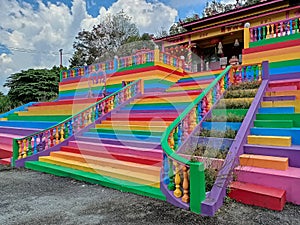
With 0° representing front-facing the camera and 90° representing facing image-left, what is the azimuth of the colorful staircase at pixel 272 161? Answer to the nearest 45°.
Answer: approximately 45°

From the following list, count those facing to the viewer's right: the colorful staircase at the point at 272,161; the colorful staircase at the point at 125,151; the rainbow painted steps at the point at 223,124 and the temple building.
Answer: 0

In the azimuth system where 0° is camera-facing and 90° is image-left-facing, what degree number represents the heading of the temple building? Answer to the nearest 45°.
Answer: approximately 45°

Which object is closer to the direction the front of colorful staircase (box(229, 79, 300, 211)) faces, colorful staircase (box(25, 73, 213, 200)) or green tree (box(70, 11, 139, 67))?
the colorful staircase

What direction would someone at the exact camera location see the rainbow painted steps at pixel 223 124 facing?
facing the viewer and to the left of the viewer

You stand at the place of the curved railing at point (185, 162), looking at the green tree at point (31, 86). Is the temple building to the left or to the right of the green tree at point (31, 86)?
right

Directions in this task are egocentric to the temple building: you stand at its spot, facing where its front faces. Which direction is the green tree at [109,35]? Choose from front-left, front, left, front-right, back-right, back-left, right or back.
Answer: right

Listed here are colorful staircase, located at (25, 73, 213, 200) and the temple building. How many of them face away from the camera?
0

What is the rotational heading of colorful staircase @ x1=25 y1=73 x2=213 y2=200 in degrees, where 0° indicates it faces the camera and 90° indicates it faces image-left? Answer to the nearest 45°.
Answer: approximately 45°

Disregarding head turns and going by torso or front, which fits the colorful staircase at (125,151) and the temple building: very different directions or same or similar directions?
same or similar directions

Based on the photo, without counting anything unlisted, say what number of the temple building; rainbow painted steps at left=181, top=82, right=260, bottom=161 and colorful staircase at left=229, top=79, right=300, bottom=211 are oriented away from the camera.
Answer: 0

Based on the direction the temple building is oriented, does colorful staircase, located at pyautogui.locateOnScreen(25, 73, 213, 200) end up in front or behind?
in front

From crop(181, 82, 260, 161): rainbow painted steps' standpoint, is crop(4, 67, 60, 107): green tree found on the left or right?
on its right

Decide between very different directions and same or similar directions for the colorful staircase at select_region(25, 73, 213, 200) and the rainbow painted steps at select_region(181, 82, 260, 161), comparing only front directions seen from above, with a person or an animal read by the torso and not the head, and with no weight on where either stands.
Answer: same or similar directions

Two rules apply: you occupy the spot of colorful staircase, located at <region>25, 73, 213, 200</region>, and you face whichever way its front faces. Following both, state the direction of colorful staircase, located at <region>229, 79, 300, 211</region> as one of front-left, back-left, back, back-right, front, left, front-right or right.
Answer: left

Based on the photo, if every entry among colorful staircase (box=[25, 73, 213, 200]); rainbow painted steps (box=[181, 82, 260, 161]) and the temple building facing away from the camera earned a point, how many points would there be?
0

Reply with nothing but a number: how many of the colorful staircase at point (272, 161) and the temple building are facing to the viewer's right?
0
